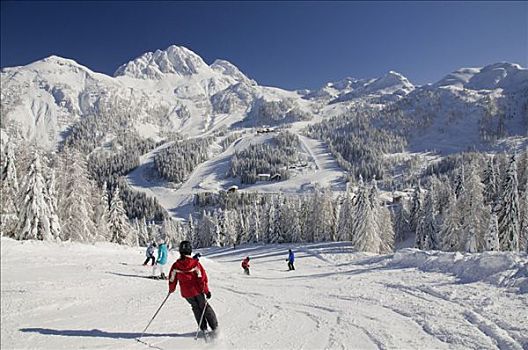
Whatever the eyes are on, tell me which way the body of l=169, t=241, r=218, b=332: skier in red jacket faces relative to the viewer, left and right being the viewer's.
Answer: facing away from the viewer

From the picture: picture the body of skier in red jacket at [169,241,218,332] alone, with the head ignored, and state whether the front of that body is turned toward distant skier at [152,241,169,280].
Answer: yes

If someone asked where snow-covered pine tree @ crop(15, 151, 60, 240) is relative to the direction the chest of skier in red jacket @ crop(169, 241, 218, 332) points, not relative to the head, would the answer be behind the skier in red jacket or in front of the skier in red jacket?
in front

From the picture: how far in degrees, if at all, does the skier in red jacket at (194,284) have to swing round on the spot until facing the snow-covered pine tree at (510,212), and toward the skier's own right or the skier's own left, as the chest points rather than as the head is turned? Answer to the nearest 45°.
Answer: approximately 45° to the skier's own right

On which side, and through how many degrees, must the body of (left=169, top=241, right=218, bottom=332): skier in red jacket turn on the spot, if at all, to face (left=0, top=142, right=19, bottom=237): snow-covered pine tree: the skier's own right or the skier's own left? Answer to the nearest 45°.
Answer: approximately 45° to the skier's own left
